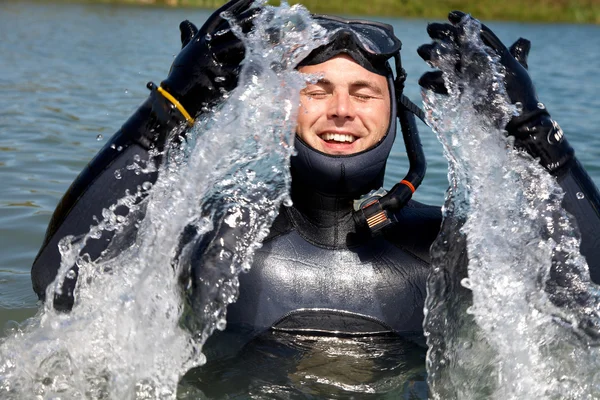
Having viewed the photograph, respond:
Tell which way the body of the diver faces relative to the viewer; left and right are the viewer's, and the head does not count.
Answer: facing the viewer
